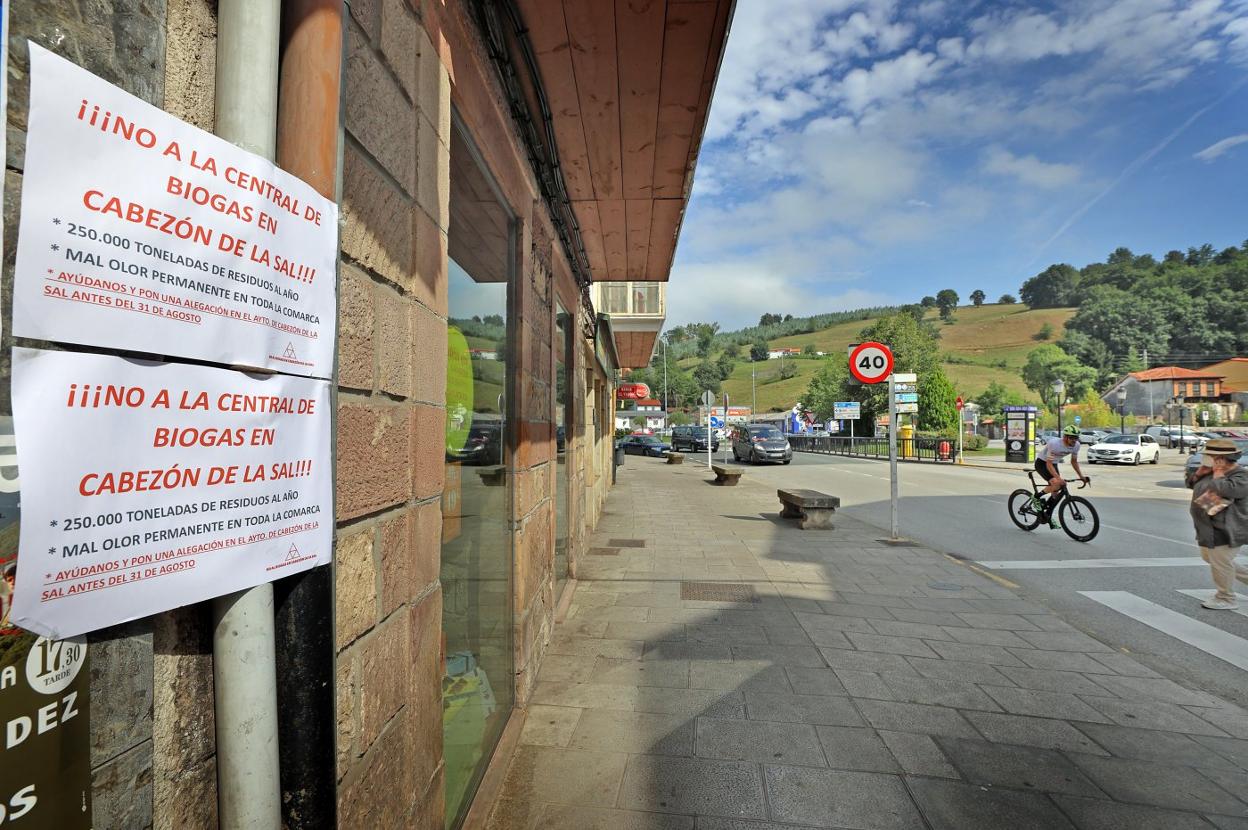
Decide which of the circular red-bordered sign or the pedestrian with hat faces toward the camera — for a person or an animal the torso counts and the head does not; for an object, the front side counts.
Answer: the circular red-bordered sign

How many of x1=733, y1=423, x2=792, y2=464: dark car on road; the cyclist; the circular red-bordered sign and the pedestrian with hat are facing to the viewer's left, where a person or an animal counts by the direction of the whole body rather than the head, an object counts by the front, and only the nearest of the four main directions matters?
1

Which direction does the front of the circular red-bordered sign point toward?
toward the camera

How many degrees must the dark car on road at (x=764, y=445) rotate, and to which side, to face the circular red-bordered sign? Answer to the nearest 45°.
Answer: approximately 45° to its right

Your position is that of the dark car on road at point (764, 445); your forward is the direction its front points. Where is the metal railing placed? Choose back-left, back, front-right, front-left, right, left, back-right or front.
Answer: left

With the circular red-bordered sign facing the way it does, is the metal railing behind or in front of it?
behind

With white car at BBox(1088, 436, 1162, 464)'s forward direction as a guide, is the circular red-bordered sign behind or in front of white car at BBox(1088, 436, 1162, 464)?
in front

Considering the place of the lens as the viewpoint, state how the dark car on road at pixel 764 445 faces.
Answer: facing the viewer and to the right of the viewer

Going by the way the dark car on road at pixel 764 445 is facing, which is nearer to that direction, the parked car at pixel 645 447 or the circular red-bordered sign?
the circular red-bordered sign

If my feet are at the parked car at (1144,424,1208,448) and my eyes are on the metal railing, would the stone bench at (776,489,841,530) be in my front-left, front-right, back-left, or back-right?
front-left

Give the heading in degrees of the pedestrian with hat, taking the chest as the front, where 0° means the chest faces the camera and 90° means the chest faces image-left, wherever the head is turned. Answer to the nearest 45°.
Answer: approximately 90°
